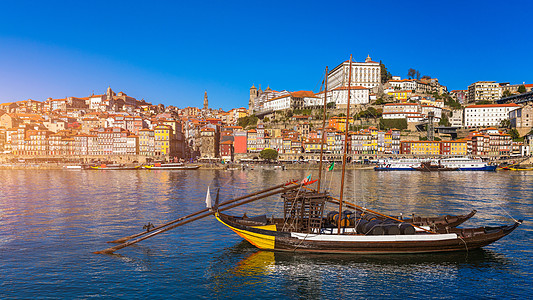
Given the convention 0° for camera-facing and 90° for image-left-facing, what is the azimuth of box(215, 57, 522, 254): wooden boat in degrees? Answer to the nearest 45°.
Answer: approximately 270°
